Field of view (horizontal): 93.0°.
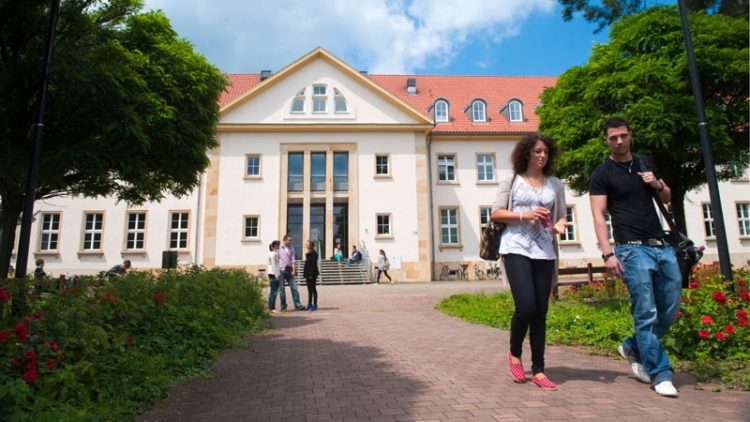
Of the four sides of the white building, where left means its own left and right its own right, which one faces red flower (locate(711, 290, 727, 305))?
front

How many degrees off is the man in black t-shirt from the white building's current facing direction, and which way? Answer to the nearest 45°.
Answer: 0° — it already faces them

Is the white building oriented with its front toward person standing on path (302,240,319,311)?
yes

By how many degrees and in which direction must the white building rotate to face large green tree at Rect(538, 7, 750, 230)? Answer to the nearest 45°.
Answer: approximately 45° to its left

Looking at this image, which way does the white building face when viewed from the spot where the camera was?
facing the viewer

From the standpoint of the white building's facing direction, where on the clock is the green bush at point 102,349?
The green bush is roughly at 12 o'clock from the white building.

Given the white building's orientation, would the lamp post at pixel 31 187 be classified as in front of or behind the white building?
in front

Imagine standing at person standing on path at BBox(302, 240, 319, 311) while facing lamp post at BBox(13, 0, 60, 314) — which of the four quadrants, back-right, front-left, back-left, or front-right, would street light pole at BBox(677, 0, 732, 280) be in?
front-left

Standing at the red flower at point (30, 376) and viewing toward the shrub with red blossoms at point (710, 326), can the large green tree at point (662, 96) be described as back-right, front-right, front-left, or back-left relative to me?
front-left

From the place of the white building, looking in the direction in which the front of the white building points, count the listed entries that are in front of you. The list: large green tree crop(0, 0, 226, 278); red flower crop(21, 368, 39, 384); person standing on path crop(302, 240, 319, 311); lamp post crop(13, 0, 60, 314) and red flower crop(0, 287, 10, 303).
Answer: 5

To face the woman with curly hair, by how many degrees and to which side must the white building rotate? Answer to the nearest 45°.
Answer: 0° — it already faces them

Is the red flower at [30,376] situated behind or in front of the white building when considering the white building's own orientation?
in front

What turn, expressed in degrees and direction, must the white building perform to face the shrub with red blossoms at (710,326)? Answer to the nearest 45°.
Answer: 0° — it already faces it
